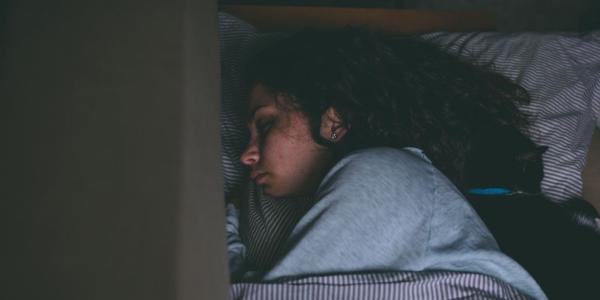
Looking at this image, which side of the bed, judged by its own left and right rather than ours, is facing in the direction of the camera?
front
